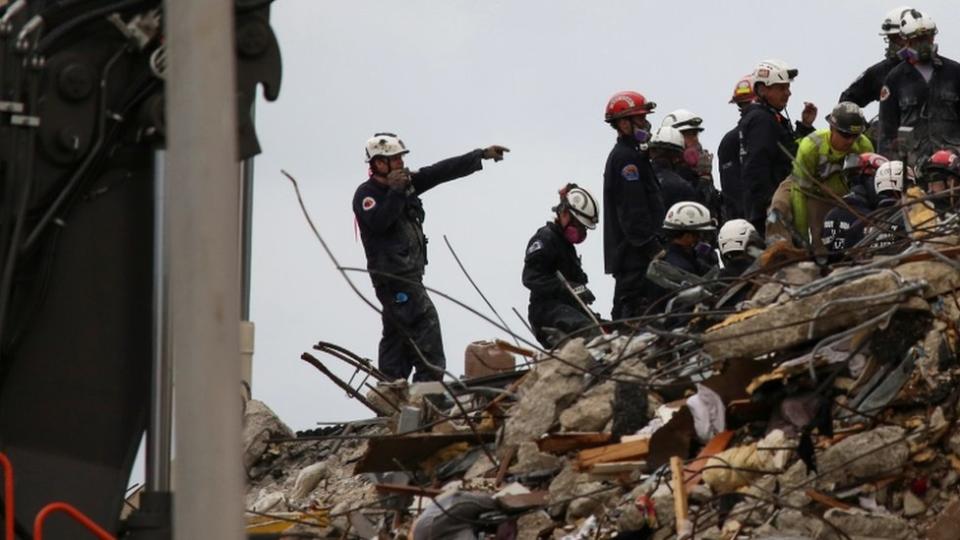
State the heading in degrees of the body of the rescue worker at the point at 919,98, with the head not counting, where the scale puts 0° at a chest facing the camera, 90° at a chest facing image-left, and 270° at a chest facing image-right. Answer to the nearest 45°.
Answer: approximately 0°

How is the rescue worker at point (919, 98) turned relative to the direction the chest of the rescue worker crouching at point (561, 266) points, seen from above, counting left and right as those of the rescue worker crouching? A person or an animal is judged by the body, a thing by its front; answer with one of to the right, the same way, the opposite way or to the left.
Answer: to the right

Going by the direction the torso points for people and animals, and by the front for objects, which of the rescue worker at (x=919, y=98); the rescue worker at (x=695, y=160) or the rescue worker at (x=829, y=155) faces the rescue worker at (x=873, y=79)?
the rescue worker at (x=695, y=160)

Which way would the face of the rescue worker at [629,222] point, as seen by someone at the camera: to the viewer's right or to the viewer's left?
to the viewer's right

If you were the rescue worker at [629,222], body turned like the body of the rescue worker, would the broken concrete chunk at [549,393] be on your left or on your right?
on your right

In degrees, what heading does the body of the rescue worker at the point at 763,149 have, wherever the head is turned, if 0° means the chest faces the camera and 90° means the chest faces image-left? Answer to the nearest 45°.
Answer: approximately 270°

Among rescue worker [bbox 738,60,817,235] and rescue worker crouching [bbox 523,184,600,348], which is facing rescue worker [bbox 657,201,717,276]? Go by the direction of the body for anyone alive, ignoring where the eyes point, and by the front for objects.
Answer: the rescue worker crouching

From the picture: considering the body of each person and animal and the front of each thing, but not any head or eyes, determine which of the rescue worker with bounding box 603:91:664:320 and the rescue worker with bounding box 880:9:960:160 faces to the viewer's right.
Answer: the rescue worker with bounding box 603:91:664:320

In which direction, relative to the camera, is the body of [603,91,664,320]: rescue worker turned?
to the viewer's right
